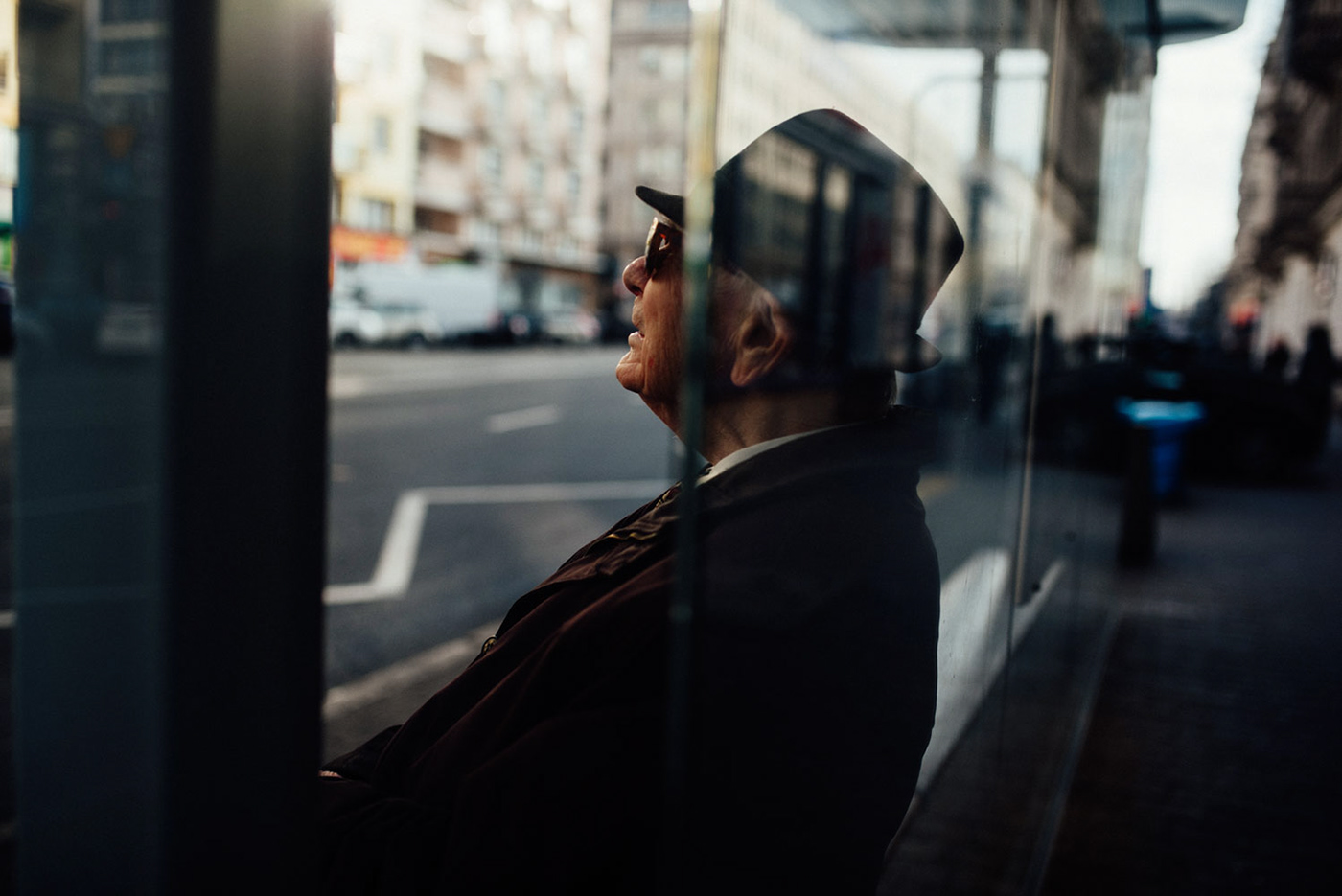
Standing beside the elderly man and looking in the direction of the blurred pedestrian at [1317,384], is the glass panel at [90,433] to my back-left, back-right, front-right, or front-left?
back-left

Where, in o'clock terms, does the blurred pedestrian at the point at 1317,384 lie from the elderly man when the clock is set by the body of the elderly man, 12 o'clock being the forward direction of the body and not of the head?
The blurred pedestrian is roughly at 4 o'clock from the elderly man.

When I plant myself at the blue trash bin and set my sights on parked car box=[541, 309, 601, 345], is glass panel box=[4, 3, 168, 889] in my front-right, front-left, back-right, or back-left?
back-left

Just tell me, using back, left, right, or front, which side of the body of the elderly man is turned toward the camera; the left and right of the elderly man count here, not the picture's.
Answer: left

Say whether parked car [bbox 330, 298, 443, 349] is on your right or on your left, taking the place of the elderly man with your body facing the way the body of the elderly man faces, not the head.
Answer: on your right

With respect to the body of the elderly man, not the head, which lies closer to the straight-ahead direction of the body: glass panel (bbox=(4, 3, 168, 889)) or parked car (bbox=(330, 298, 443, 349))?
the glass panel

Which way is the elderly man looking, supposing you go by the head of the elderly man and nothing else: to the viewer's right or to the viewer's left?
to the viewer's left

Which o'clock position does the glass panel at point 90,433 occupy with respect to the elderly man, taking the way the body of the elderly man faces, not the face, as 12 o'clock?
The glass panel is roughly at 11 o'clock from the elderly man.

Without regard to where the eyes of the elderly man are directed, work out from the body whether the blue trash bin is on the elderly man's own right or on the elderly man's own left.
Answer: on the elderly man's own right

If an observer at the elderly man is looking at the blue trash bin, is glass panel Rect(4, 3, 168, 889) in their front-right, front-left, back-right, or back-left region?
back-left

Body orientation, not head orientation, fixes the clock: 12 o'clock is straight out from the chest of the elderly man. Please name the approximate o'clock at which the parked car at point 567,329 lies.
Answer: The parked car is roughly at 3 o'clock from the elderly man.
